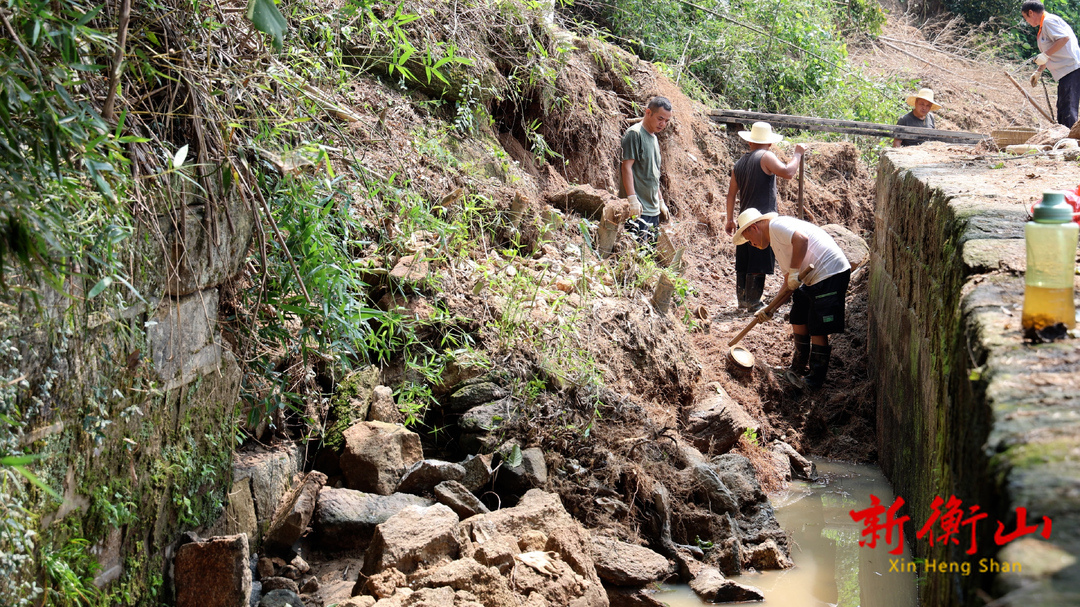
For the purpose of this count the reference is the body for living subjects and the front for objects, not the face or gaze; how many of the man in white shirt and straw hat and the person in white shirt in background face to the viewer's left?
2

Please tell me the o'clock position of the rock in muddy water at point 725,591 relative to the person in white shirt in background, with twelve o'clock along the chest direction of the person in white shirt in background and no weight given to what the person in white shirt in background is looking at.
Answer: The rock in muddy water is roughly at 9 o'clock from the person in white shirt in background.

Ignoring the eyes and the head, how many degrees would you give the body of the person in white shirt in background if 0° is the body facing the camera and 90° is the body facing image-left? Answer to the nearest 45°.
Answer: approximately 90°

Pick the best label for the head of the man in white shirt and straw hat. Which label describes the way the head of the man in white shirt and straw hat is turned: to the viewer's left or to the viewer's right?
to the viewer's left

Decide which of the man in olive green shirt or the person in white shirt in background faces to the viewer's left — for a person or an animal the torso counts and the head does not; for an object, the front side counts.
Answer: the person in white shirt in background

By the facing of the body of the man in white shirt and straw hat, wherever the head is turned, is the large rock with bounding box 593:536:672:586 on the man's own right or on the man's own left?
on the man's own left

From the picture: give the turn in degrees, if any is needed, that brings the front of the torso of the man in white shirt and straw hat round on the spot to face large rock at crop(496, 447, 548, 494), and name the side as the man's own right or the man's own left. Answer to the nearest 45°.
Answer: approximately 90° to the man's own left

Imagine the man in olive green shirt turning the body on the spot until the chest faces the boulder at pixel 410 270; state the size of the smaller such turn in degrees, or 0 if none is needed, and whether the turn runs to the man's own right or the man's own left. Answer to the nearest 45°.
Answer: approximately 45° to the man's own right

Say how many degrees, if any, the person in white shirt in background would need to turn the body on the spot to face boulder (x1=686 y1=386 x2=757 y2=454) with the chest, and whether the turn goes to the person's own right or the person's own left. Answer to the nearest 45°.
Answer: approximately 90° to the person's own left

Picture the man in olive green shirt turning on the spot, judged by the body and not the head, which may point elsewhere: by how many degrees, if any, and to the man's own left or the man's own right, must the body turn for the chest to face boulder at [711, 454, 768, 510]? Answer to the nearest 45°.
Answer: approximately 45° to the man's own right

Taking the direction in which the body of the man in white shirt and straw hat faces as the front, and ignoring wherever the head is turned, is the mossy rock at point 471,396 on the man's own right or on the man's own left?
on the man's own left

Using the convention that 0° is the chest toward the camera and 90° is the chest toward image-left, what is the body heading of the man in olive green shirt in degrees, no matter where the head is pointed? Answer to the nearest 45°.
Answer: approximately 315°

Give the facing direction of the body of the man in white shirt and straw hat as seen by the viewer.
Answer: to the viewer's left

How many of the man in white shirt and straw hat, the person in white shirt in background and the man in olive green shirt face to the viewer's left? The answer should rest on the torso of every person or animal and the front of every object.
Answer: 2
